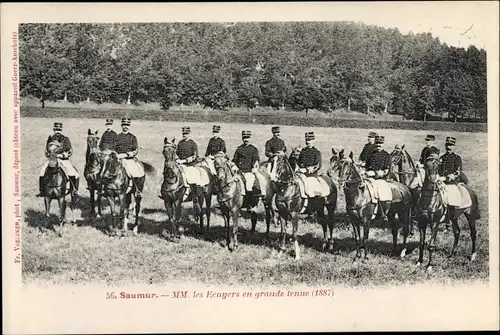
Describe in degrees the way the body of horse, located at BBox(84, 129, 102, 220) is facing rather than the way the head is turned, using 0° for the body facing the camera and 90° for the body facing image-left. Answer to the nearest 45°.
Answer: approximately 0°
